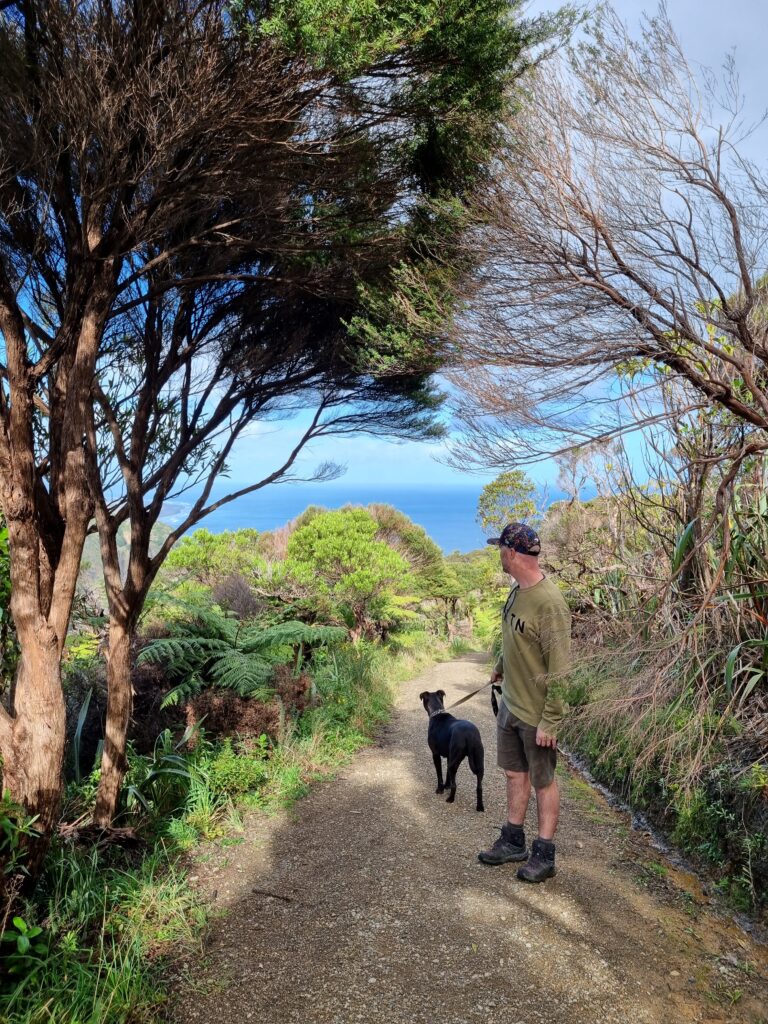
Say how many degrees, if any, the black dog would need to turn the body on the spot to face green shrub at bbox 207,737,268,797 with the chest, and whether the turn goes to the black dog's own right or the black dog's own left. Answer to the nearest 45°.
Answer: approximately 45° to the black dog's own left

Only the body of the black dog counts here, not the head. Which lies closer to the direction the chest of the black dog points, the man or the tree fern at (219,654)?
the tree fern

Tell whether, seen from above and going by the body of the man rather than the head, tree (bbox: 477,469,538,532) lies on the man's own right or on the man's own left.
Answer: on the man's own right

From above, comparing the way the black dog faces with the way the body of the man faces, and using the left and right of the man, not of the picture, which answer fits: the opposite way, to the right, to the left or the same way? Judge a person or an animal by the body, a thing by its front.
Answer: to the right

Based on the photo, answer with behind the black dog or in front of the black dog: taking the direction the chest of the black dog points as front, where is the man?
behind

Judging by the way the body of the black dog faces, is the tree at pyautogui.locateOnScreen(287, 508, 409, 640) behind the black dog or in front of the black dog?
in front

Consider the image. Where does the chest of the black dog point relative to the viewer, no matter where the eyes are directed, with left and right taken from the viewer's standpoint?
facing away from the viewer and to the left of the viewer
